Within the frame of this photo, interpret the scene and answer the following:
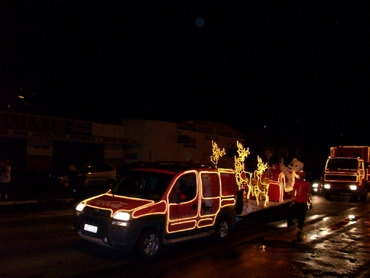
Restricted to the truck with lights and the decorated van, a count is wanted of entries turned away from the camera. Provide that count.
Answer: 0

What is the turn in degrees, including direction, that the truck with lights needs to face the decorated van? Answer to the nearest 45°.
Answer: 0° — it already faces it

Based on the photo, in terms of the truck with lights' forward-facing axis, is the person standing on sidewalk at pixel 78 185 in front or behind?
in front

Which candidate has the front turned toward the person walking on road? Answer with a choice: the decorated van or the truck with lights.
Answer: the truck with lights

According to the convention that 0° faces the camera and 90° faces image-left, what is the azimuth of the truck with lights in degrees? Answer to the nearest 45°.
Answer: approximately 0°

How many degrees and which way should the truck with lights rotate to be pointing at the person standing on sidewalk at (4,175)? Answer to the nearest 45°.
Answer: approximately 45° to its right

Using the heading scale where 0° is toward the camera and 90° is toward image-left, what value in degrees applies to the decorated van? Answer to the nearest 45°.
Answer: approximately 45°
